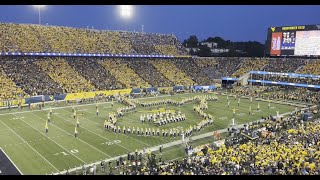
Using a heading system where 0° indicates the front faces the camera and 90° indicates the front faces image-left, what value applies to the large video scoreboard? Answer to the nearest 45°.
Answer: approximately 0°
